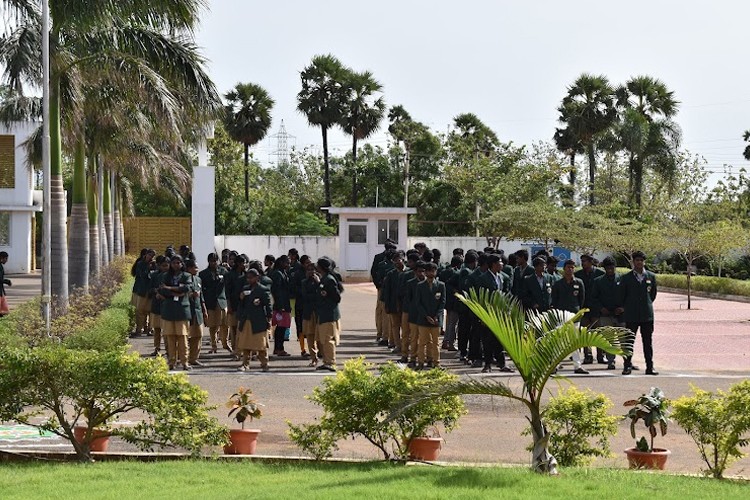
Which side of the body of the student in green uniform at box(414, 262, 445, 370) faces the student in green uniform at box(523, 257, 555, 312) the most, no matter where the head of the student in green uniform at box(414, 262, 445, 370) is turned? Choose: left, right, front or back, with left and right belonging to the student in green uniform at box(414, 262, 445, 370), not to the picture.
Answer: left

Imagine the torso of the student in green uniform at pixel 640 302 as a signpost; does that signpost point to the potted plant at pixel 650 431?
yes

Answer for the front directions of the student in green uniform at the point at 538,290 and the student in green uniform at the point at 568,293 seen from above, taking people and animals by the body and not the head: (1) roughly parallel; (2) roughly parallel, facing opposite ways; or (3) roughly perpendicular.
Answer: roughly parallel

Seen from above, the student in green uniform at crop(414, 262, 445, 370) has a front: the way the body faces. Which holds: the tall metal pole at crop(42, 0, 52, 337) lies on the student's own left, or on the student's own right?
on the student's own right

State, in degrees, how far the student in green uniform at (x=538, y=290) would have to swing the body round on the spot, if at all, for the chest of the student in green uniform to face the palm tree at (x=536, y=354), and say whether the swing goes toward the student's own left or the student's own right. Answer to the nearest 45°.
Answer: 0° — they already face it

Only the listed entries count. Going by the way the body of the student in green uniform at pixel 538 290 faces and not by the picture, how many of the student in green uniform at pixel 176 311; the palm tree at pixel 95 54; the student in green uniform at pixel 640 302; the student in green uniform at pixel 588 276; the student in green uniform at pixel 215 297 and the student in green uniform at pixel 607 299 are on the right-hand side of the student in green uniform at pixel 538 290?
3

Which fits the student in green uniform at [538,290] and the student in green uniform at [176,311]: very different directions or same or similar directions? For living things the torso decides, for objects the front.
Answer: same or similar directions

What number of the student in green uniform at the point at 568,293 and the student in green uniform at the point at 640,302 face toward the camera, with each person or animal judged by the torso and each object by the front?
2

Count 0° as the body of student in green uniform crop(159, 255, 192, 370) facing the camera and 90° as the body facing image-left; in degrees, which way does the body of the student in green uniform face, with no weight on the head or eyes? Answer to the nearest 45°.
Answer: approximately 0°

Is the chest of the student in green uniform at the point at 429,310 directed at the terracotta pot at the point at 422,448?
yes

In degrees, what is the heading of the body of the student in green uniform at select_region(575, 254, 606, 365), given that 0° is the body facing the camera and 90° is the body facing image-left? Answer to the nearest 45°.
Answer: approximately 0°

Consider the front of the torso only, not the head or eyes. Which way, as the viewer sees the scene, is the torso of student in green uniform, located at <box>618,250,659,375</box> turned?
toward the camera

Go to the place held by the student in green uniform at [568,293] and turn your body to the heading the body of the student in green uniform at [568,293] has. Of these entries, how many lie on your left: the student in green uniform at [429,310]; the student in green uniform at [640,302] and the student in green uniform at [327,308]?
1

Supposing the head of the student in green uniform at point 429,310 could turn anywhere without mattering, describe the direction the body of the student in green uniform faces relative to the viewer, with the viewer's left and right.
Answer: facing the viewer

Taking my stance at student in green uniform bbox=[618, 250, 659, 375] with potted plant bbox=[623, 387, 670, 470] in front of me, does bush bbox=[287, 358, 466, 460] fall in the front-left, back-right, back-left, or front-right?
front-right

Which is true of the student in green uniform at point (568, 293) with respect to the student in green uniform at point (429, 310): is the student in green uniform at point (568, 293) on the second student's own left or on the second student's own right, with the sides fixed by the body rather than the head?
on the second student's own left
